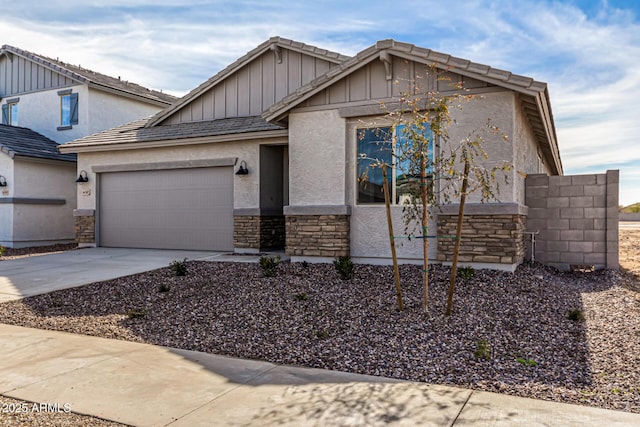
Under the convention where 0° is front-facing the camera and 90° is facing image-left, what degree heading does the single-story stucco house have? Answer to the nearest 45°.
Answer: approximately 45°

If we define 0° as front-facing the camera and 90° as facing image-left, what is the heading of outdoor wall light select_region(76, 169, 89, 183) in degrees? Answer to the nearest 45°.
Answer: approximately 45°

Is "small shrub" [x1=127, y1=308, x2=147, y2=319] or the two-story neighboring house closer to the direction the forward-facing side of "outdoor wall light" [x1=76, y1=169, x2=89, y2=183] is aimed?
the small shrub

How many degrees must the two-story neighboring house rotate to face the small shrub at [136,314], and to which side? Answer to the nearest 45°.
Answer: approximately 45° to its left

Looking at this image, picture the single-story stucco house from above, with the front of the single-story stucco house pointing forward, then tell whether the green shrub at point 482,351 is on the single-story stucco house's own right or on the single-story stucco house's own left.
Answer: on the single-story stucco house's own left

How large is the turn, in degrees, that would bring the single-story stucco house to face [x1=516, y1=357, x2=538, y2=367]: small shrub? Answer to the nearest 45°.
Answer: approximately 45° to its left

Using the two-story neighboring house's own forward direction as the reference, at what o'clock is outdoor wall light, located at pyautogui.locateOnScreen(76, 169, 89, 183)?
The outdoor wall light is roughly at 10 o'clock from the two-story neighboring house.

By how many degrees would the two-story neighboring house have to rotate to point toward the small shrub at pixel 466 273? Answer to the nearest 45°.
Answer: approximately 90° to its left

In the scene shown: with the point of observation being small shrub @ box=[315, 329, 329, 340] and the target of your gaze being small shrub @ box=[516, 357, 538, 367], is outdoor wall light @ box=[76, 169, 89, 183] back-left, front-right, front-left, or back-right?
back-left

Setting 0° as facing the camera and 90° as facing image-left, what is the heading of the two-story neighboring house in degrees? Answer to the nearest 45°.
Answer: approximately 45°

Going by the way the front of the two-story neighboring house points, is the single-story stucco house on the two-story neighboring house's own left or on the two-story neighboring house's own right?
on the two-story neighboring house's own left

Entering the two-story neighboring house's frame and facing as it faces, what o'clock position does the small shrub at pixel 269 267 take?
The small shrub is roughly at 10 o'clock from the two-story neighboring house.
